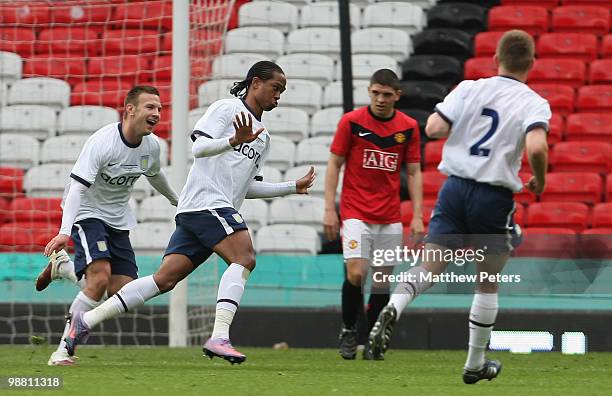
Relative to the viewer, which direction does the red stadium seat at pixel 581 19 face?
toward the camera

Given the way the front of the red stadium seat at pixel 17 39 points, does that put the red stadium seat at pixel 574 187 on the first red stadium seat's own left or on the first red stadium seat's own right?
on the first red stadium seat's own left

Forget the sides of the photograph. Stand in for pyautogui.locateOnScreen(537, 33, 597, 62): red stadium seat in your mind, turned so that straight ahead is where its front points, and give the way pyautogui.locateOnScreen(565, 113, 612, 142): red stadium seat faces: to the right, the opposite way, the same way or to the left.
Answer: the same way

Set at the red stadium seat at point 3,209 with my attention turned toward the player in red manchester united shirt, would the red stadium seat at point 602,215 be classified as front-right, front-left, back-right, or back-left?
front-left

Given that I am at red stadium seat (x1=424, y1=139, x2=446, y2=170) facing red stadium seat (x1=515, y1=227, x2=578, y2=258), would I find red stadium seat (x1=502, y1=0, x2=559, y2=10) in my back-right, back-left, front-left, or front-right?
back-left

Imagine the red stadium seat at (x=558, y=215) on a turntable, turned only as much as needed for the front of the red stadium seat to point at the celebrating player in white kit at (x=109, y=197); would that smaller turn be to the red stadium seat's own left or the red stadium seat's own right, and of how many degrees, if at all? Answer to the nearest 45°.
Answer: approximately 45° to the red stadium seat's own right

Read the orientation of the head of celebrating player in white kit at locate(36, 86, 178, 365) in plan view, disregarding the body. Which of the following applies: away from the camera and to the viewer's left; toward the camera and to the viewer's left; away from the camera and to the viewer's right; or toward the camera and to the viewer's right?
toward the camera and to the viewer's right

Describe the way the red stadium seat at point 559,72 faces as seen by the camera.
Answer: facing the viewer

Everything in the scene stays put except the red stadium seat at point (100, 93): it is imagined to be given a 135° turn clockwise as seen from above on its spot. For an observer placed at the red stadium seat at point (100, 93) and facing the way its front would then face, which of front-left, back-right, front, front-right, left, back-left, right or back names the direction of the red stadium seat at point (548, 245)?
back

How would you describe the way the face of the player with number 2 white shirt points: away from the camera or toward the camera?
away from the camera

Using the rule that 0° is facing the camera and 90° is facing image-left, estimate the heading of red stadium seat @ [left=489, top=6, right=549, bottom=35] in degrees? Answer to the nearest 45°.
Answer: approximately 0°

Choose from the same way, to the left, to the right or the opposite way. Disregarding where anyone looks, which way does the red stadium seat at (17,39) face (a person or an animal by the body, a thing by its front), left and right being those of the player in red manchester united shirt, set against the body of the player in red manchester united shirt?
the same way

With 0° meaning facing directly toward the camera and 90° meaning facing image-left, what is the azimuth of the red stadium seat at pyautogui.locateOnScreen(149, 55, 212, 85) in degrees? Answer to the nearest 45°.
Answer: approximately 0°

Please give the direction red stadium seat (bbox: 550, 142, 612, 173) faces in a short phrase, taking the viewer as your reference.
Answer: facing the viewer

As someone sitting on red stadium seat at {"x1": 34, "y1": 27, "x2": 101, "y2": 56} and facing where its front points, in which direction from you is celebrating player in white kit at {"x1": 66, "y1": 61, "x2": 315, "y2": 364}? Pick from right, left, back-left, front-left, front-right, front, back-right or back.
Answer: front

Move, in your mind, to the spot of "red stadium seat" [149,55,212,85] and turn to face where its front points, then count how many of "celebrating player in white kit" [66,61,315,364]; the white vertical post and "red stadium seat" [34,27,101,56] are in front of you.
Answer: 2
